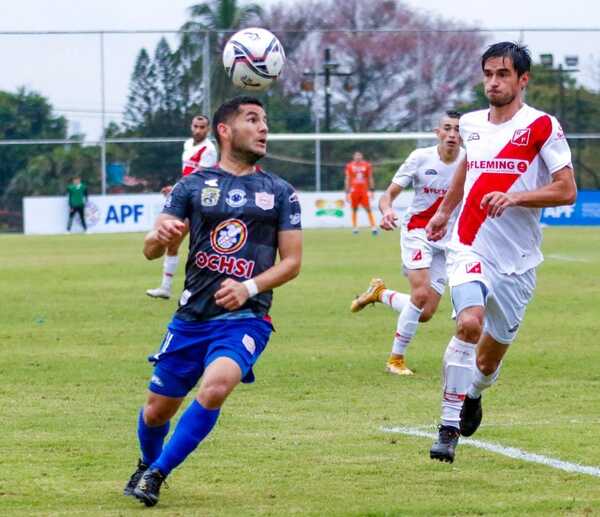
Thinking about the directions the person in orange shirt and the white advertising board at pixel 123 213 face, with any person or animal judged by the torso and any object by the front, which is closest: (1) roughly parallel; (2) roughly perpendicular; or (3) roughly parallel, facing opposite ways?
roughly parallel

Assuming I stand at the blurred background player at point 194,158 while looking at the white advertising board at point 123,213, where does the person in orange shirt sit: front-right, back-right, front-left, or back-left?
front-right

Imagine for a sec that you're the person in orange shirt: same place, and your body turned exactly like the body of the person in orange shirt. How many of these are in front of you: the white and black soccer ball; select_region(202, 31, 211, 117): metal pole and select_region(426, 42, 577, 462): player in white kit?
2

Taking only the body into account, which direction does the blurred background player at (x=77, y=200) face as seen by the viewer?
toward the camera

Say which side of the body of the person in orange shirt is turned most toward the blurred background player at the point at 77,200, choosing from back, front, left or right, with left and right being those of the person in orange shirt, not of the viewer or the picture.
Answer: right

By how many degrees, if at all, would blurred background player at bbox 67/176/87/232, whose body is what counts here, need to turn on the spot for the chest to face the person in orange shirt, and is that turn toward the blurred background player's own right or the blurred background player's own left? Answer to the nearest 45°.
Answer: approximately 45° to the blurred background player's own left

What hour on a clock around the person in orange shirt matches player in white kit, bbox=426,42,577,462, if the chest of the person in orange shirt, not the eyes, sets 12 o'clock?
The player in white kit is roughly at 12 o'clock from the person in orange shirt.

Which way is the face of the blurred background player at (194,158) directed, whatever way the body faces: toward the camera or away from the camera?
toward the camera

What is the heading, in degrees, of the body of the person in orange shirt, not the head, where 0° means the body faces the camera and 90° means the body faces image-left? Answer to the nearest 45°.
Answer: approximately 0°

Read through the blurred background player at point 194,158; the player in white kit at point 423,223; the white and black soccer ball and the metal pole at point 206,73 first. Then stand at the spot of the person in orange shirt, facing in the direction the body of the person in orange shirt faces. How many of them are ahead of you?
3

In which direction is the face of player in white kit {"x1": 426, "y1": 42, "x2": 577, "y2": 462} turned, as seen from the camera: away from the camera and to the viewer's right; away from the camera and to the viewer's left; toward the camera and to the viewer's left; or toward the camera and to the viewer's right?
toward the camera and to the viewer's left

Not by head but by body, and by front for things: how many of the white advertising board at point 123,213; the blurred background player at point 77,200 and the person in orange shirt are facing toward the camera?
3

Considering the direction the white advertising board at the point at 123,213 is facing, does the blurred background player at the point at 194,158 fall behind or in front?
in front
